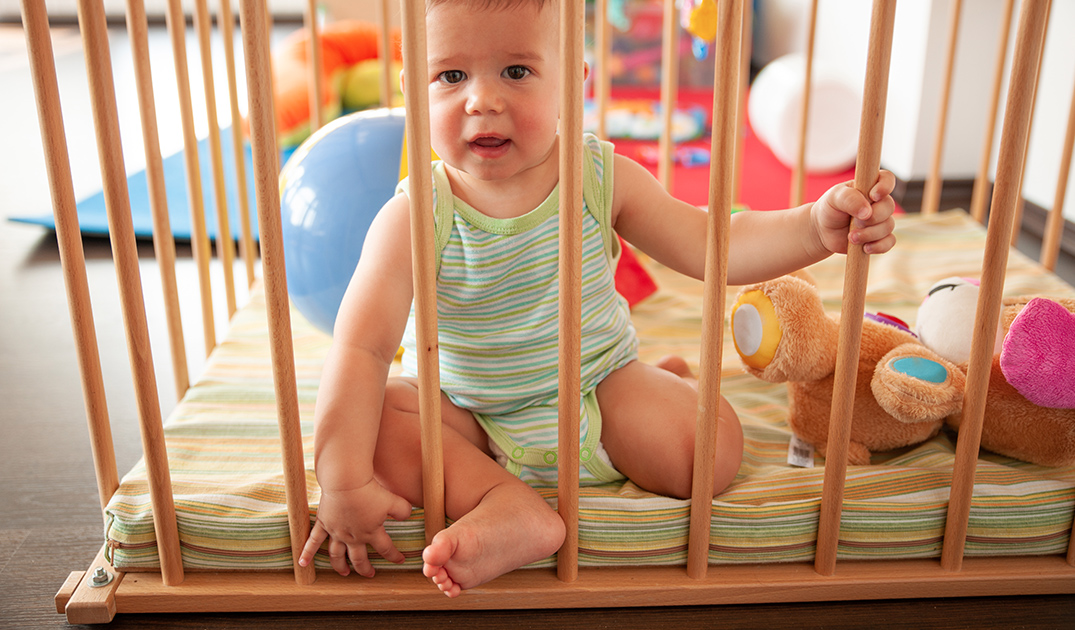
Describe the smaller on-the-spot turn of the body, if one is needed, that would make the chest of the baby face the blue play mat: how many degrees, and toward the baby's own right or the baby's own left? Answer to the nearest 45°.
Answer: approximately 135° to the baby's own right

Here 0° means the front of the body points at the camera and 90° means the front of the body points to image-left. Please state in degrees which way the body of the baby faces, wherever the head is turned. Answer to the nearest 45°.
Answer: approximately 0°

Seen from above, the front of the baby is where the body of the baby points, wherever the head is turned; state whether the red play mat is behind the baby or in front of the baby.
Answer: behind

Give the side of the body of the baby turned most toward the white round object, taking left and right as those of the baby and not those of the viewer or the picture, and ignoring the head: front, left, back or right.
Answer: back
